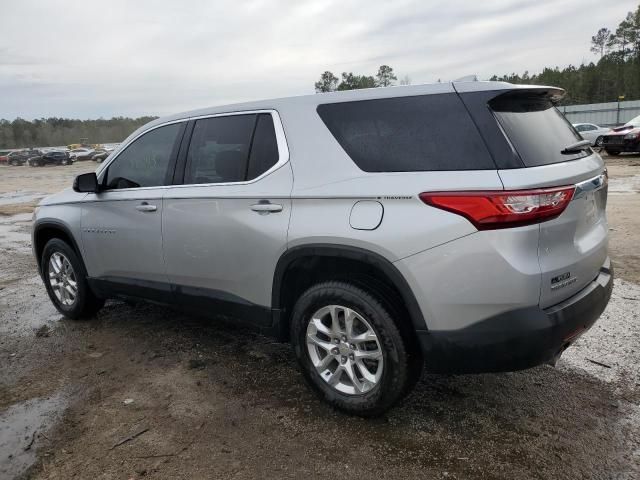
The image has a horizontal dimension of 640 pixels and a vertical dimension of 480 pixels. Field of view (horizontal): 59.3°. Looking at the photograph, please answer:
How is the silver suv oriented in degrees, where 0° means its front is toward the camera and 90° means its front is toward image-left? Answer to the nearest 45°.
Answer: approximately 135°

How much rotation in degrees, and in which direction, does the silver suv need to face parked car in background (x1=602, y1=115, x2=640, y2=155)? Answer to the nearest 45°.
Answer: approximately 90° to its right

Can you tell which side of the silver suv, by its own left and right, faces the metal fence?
right
